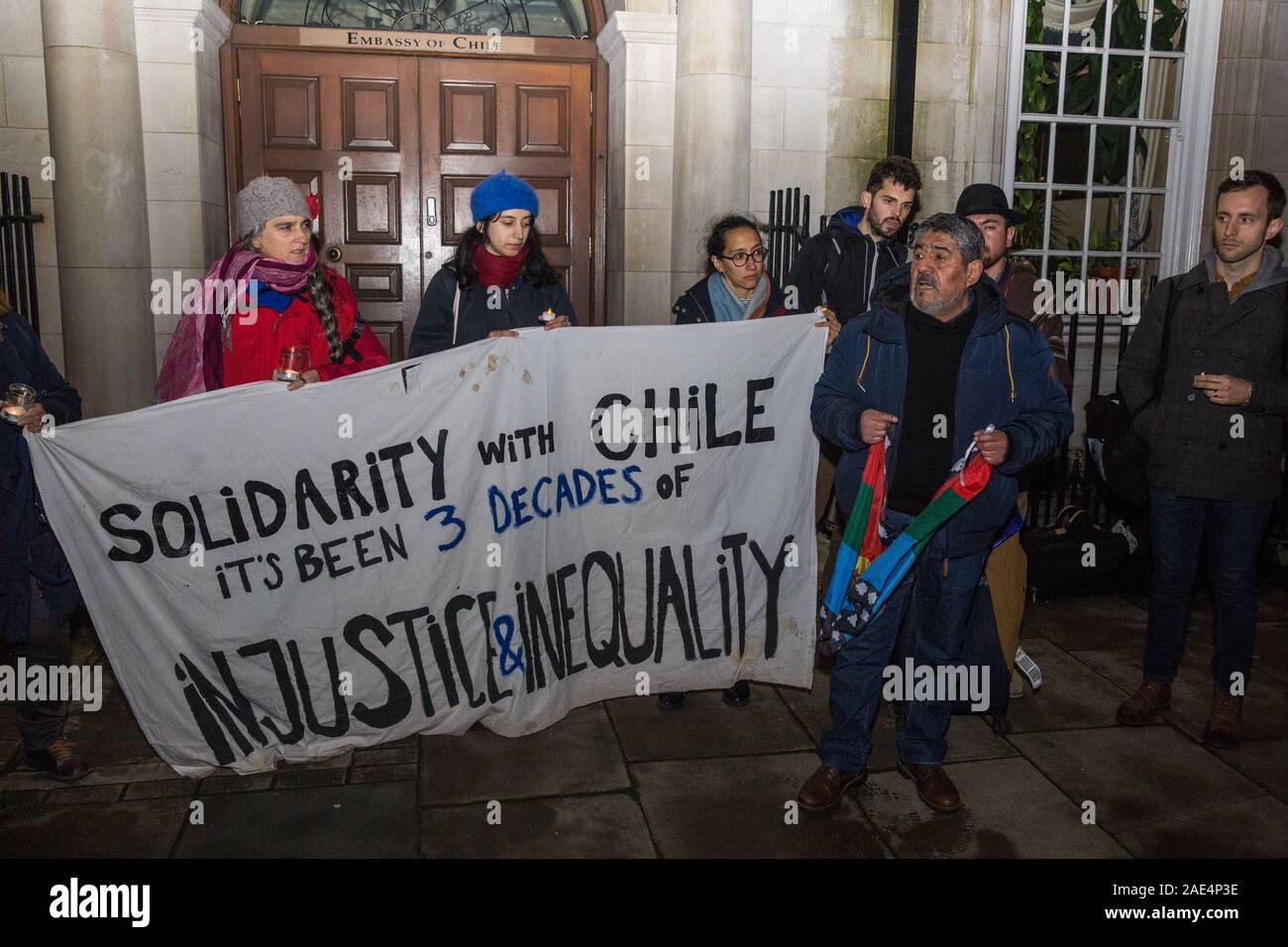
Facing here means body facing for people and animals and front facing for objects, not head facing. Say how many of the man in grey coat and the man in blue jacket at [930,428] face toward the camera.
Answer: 2

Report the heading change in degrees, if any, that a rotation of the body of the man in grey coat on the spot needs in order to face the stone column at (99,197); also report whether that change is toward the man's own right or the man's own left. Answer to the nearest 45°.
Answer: approximately 90° to the man's own right

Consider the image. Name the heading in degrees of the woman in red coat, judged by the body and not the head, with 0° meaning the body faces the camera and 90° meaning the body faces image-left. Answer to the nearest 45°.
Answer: approximately 315°

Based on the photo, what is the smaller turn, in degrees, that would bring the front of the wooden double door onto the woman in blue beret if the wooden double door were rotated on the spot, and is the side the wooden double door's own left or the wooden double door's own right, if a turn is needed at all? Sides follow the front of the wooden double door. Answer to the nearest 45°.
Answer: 0° — it already faces them

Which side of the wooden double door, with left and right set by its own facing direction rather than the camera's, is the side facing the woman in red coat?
front

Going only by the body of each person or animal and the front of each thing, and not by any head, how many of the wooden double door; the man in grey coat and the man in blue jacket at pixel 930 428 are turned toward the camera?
3

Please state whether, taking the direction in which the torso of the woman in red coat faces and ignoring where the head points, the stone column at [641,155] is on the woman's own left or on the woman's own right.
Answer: on the woman's own left

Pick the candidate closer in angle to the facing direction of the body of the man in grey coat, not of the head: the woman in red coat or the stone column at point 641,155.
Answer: the woman in red coat

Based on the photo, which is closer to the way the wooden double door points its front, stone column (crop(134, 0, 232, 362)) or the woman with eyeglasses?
the woman with eyeglasses

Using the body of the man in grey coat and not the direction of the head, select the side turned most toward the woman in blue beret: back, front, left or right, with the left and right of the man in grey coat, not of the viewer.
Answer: right
